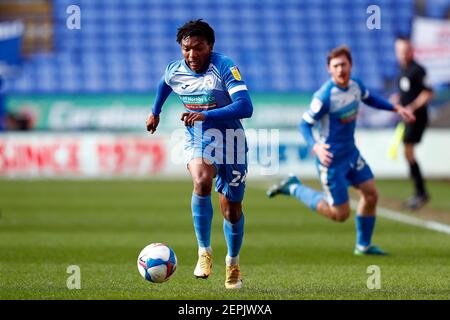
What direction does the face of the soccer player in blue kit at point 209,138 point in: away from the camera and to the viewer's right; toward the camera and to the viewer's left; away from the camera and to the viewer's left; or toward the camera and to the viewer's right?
toward the camera and to the viewer's left

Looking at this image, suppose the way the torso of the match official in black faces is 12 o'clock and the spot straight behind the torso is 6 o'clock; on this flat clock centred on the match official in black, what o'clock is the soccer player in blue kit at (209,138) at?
The soccer player in blue kit is roughly at 11 o'clock from the match official in black.

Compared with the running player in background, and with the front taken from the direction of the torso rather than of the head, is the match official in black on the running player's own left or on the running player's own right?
on the running player's own left

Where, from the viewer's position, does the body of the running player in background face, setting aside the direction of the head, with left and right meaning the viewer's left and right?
facing the viewer and to the right of the viewer

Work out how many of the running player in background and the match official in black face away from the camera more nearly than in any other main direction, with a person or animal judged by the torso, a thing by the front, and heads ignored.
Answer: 0

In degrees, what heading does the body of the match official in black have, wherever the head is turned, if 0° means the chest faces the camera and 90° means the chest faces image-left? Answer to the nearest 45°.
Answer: approximately 45°

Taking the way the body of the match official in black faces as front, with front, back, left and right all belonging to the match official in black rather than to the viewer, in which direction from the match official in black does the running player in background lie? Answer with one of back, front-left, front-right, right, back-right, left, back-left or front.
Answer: front-left

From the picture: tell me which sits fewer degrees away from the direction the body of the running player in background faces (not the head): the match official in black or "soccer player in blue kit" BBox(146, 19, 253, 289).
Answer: the soccer player in blue kit

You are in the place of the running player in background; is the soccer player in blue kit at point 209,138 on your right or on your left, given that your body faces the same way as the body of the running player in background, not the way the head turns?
on your right
